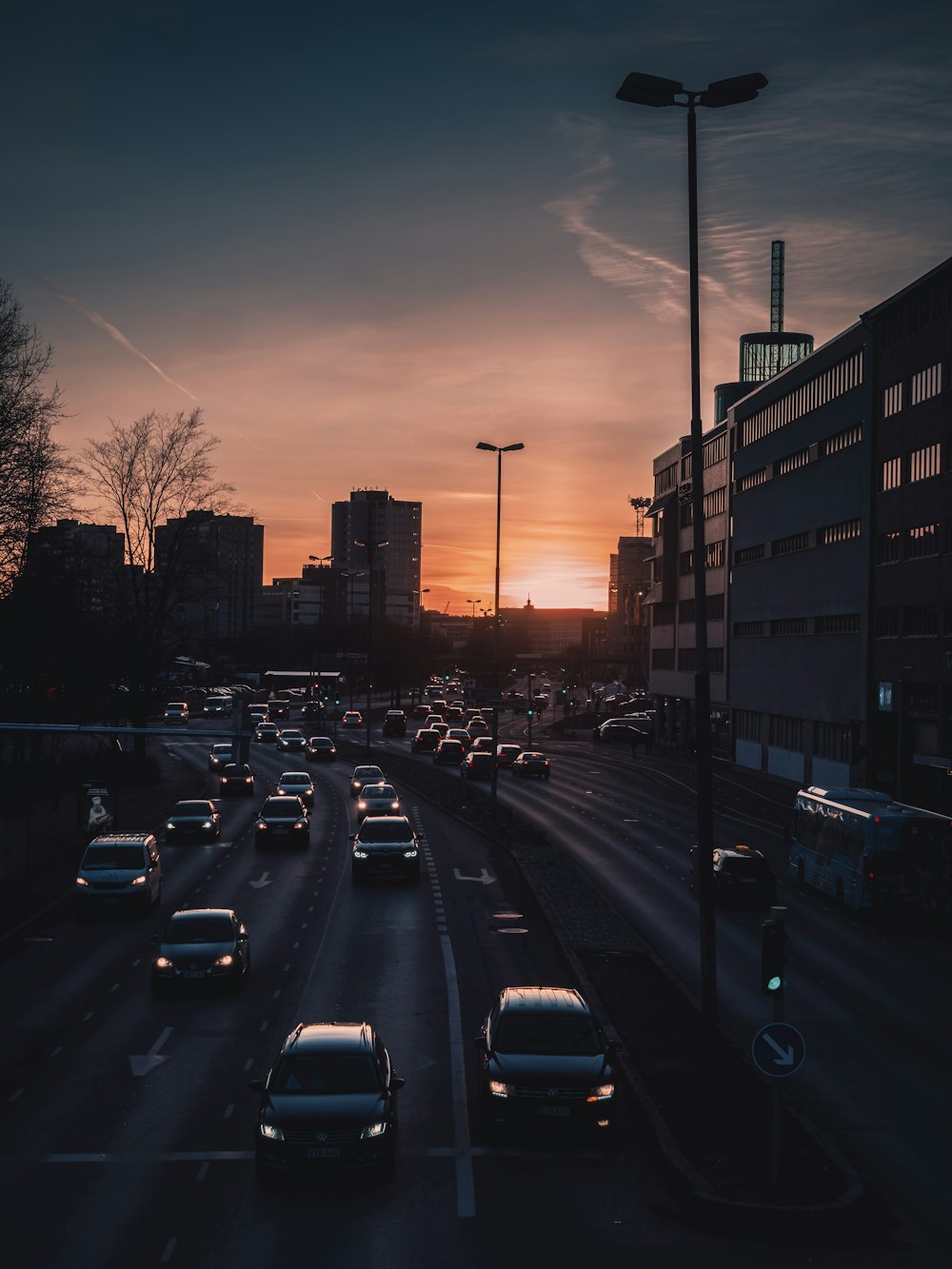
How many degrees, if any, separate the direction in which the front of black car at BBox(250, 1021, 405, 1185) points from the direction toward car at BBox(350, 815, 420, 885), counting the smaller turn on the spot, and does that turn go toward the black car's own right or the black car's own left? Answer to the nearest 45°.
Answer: approximately 180°

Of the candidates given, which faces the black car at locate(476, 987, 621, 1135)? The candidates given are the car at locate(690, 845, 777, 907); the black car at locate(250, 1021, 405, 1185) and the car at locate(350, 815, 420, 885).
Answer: the car at locate(350, 815, 420, 885)

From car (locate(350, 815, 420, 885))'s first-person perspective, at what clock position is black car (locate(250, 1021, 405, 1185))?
The black car is roughly at 12 o'clock from the car.

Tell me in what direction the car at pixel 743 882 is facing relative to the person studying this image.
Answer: facing away from the viewer and to the left of the viewer

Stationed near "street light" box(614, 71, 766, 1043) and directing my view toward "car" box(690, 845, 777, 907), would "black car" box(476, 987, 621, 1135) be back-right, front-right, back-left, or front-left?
back-left

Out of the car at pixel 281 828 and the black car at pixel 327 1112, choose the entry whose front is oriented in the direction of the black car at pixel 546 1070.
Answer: the car

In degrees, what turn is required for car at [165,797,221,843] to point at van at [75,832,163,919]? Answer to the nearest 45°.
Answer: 0° — it already faces it

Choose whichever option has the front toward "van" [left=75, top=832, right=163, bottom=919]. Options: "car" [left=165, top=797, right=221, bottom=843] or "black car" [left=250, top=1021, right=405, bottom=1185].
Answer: "car" [left=165, top=797, right=221, bottom=843]

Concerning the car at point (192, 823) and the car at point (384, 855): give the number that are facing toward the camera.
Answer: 2

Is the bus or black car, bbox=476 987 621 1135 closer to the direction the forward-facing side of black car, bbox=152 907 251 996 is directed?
the black car

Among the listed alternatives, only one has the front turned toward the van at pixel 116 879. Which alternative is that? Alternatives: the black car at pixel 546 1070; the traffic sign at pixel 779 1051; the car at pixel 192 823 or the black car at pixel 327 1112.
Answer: the car at pixel 192 823

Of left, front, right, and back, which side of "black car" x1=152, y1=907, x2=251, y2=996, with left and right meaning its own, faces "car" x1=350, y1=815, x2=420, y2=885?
back
